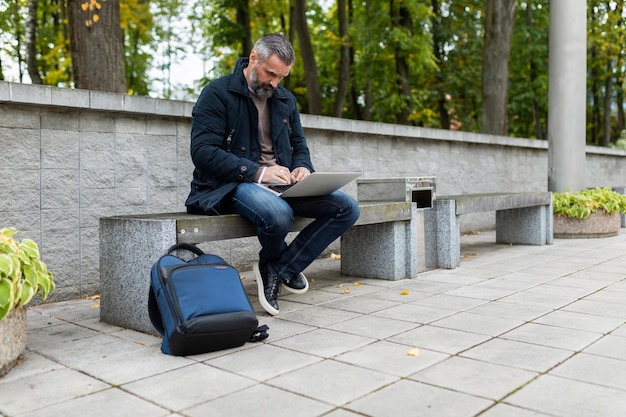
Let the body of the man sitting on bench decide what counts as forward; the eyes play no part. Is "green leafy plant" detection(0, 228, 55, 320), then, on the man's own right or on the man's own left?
on the man's own right

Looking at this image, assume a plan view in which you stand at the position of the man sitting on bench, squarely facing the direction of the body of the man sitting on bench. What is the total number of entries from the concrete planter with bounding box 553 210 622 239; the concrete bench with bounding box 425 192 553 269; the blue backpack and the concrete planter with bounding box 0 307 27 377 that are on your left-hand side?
2

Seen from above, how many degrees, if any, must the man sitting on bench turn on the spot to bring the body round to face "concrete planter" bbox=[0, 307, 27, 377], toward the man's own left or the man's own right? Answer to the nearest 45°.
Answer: approximately 90° to the man's own right

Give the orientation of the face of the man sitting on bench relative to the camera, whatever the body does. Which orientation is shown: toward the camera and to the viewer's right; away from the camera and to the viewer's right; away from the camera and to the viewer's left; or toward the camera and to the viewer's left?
toward the camera and to the viewer's right

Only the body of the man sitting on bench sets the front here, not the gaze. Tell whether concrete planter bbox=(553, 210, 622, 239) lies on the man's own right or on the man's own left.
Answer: on the man's own left

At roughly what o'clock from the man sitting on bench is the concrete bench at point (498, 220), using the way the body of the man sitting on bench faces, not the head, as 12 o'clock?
The concrete bench is roughly at 9 o'clock from the man sitting on bench.

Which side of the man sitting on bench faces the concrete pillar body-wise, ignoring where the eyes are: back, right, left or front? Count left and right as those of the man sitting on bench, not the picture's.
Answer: left

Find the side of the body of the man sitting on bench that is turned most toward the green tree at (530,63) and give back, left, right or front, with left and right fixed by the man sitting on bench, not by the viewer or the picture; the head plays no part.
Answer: left

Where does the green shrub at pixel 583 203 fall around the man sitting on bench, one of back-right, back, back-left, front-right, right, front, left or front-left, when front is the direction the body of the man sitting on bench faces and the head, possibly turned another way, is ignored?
left
